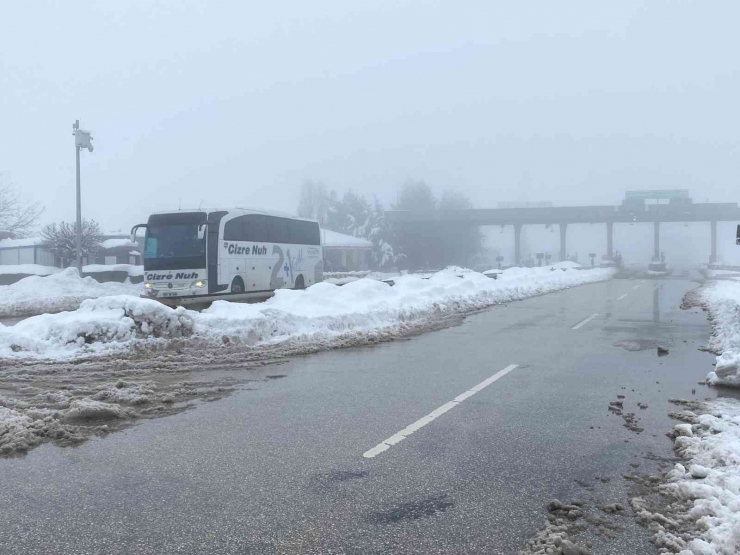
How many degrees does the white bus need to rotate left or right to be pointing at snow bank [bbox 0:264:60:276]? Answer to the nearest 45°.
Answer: approximately 90° to its right

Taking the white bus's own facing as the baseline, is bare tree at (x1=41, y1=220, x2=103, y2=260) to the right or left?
on its right

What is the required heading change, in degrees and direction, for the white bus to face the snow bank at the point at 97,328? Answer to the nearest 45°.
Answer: approximately 45° to its left

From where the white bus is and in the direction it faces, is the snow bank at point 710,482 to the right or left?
on its left

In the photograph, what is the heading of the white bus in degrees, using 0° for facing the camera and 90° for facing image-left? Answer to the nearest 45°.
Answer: approximately 45°

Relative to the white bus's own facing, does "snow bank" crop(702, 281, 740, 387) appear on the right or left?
on its left

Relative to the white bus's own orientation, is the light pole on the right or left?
on its right
